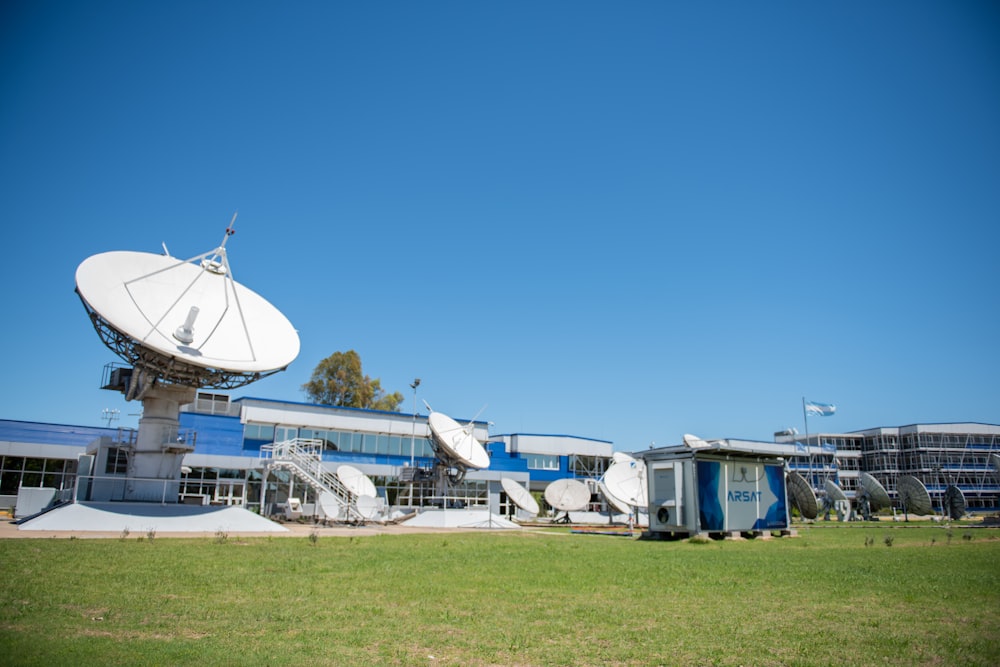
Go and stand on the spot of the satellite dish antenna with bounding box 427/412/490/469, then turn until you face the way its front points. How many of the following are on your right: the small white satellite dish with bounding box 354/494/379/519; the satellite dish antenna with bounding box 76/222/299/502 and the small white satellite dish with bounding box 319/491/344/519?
3

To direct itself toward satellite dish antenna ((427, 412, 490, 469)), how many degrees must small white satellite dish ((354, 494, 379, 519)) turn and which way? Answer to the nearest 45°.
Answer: approximately 90° to its left

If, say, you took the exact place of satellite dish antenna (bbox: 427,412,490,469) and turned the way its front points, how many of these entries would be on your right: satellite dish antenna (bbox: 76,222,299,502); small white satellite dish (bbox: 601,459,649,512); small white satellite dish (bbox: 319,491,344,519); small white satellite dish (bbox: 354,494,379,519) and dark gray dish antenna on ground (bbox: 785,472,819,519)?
3

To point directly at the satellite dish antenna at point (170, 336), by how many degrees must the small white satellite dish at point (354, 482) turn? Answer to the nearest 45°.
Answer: approximately 90° to its right

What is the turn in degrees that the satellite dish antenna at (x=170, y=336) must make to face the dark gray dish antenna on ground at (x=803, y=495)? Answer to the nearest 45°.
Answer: approximately 45° to its left
